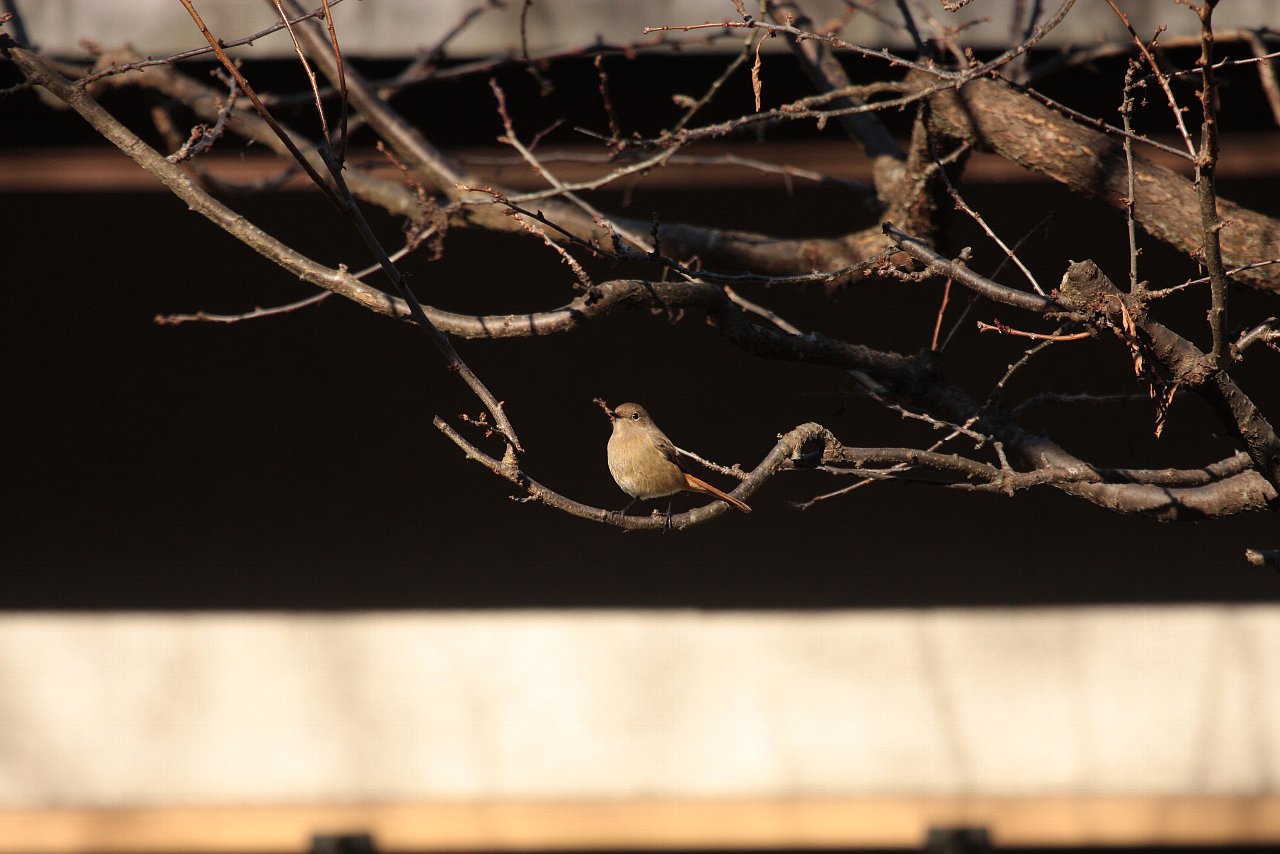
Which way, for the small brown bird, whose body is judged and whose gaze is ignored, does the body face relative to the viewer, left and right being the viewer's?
facing the viewer and to the left of the viewer
